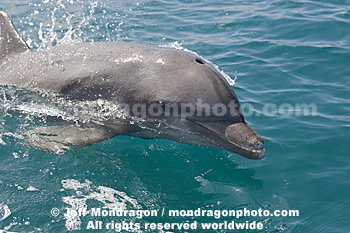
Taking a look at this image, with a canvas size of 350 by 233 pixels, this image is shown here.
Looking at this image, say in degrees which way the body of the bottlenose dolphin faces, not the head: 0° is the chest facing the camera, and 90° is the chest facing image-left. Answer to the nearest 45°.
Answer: approximately 270°
